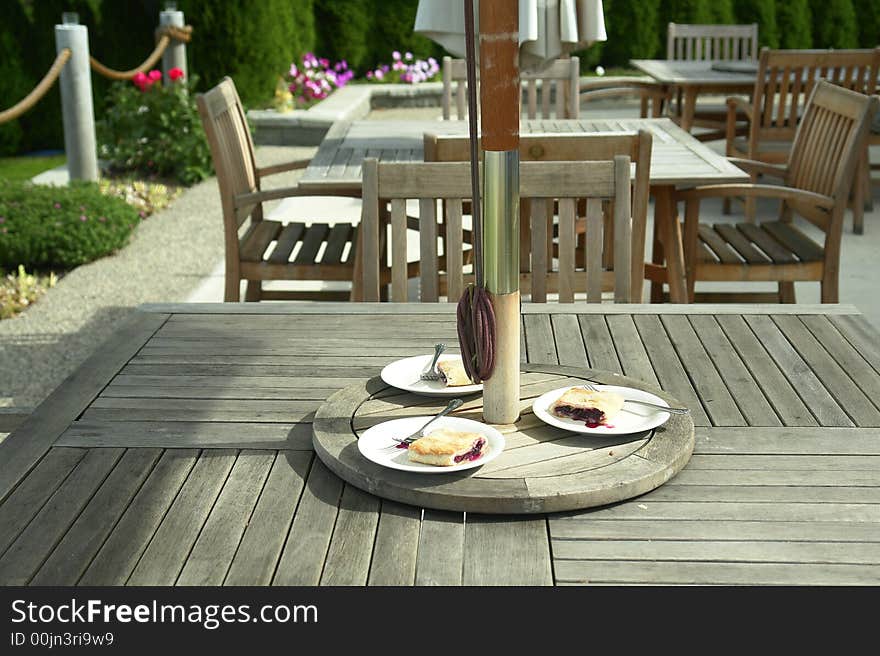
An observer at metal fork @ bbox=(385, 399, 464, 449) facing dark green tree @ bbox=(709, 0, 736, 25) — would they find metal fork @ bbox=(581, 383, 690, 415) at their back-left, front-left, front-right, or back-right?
front-right

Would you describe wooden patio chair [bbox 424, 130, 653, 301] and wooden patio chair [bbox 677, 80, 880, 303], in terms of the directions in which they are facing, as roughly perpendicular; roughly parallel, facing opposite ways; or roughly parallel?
roughly perpendicular

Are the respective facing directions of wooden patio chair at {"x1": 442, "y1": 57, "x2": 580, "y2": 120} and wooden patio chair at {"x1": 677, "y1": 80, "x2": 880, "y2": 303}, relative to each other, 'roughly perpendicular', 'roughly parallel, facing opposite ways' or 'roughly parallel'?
roughly perpendicular

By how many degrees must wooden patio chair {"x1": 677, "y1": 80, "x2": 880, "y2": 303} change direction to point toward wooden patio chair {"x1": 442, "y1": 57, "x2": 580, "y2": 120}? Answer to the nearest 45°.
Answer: approximately 45° to its right

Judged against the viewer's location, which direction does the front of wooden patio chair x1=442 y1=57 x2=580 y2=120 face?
facing the viewer

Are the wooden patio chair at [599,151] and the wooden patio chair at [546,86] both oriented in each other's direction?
yes

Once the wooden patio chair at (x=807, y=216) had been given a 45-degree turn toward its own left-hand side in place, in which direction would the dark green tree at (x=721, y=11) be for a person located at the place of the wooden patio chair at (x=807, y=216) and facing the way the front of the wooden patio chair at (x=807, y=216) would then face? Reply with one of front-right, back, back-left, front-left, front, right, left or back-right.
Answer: back-right

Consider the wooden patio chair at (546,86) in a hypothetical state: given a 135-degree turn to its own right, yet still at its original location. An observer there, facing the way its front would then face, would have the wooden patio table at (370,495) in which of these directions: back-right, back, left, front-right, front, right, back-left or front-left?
back-left

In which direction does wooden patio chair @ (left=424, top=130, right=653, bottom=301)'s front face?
away from the camera

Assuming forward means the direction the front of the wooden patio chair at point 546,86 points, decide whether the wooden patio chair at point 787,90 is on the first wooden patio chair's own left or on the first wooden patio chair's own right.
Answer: on the first wooden patio chair's own left

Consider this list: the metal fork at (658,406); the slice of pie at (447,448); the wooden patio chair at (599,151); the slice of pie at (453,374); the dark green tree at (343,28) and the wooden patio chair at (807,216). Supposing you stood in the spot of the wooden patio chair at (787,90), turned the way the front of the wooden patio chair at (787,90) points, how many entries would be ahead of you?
1

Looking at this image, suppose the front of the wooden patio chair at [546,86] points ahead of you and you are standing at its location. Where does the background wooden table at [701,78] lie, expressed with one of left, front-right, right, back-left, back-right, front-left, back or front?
back-left

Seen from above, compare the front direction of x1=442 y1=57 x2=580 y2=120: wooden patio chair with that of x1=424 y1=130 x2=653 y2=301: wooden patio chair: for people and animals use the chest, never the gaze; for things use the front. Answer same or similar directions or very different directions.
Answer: very different directions

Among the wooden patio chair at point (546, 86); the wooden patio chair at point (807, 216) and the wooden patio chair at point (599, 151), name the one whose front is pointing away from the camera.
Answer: the wooden patio chair at point (599, 151)

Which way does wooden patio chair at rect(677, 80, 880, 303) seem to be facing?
to the viewer's left

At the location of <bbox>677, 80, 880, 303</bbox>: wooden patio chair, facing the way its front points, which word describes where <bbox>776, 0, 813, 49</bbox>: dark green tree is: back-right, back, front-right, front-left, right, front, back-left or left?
right

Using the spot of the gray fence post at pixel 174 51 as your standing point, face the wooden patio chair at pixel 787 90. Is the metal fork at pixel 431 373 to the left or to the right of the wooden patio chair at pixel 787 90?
right
